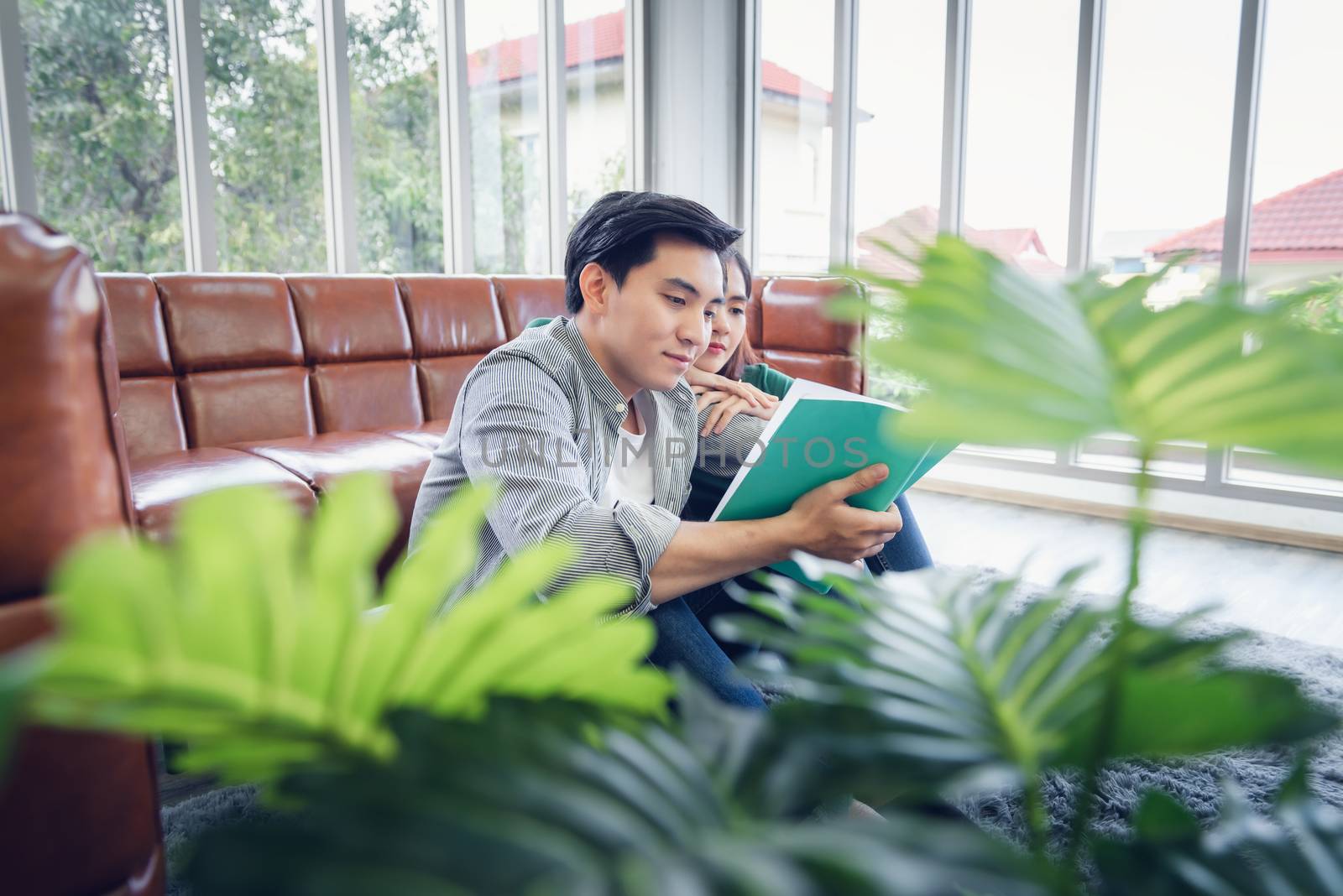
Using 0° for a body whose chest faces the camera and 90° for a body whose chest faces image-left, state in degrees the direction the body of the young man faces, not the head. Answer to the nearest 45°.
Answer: approximately 315°

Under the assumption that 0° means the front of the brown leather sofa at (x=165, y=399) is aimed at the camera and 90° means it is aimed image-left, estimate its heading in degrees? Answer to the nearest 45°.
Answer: approximately 315°

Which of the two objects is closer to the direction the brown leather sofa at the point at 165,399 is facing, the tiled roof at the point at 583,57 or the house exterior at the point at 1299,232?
the house exterior

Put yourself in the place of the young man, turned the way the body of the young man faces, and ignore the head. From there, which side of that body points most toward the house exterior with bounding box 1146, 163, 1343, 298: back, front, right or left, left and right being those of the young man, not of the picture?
left

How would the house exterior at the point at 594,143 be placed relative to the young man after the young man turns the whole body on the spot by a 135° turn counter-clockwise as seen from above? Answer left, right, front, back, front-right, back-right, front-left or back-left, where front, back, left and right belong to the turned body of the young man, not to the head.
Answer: front

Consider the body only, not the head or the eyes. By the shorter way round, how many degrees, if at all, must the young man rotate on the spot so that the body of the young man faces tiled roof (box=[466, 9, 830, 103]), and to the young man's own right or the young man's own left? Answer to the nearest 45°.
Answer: approximately 135° to the young man's own left

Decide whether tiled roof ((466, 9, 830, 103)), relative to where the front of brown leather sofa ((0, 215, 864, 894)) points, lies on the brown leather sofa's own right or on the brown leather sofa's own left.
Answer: on the brown leather sofa's own left
